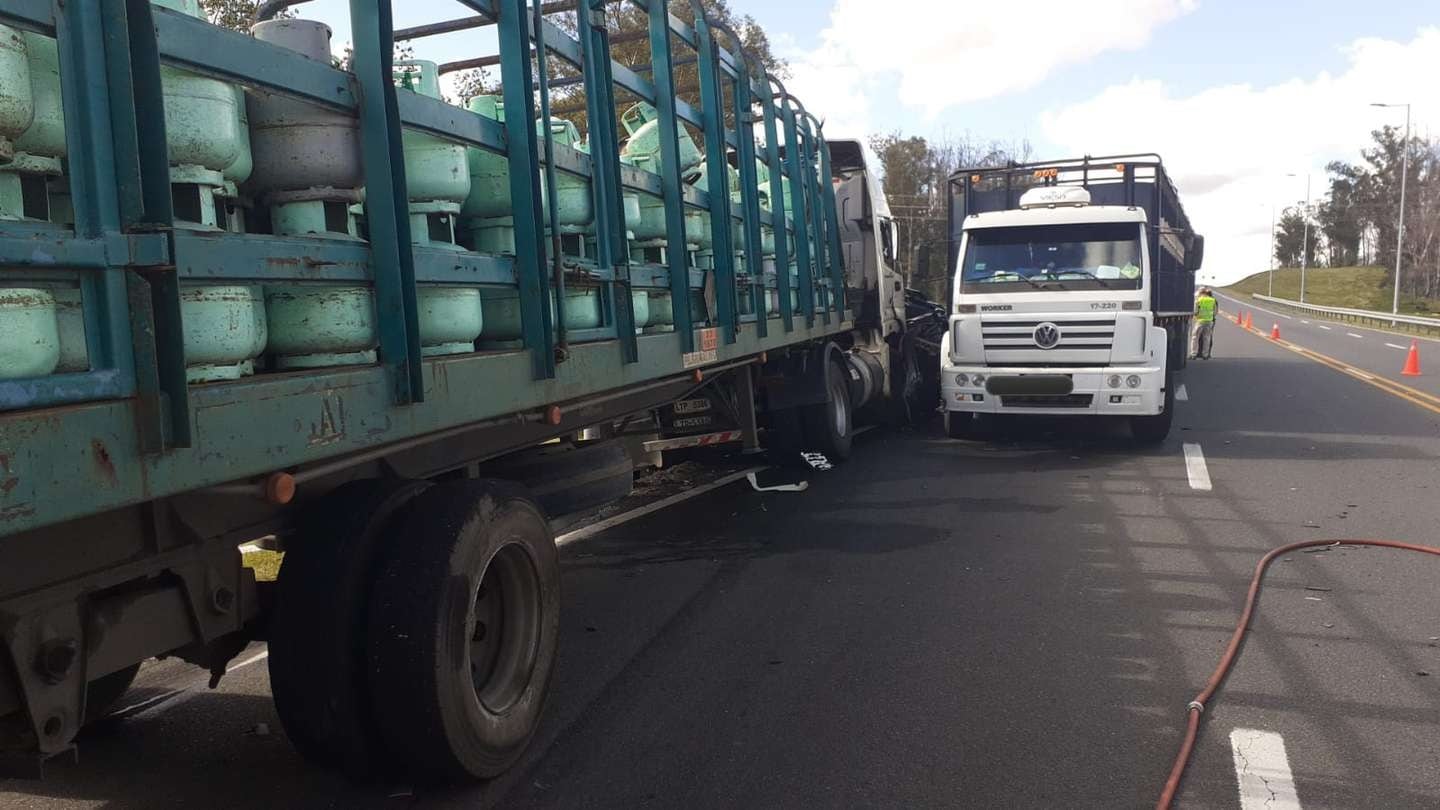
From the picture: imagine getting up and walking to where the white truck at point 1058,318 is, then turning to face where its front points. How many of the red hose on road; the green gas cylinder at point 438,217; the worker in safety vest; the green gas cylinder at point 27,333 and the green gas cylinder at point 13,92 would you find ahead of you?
4

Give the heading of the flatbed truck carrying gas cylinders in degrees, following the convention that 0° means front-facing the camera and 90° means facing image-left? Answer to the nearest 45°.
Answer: approximately 225°

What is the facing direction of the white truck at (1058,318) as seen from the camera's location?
facing the viewer

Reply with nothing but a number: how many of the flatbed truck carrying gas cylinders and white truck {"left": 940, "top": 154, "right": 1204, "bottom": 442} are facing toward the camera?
1

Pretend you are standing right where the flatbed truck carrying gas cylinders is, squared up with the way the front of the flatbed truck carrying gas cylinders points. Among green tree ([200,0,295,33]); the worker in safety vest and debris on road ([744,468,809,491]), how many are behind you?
0

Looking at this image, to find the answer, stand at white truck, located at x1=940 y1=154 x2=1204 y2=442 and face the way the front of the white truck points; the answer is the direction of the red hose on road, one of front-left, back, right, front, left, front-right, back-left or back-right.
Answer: front

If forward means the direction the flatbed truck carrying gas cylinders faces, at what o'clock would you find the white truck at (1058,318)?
The white truck is roughly at 12 o'clock from the flatbed truck carrying gas cylinders.

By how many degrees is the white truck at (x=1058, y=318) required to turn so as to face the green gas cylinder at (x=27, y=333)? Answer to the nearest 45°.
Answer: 0° — it already faces it

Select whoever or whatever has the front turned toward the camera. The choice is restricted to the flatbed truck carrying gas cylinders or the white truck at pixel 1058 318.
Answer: the white truck

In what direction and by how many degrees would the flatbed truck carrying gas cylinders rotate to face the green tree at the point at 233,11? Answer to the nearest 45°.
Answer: approximately 45° to its left

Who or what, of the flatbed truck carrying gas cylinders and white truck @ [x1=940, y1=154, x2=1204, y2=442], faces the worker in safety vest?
the flatbed truck carrying gas cylinders

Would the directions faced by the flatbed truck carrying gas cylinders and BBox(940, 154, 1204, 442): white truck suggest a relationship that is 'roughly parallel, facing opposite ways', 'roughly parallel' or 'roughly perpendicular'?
roughly parallel, facing opposite ways

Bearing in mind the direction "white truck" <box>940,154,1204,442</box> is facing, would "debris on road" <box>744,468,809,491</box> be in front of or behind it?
in front

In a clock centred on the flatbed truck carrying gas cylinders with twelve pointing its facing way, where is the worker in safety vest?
The worker in safety vest is roughly at 12 o'clock from the flatbed truck carrying gas cylinders.

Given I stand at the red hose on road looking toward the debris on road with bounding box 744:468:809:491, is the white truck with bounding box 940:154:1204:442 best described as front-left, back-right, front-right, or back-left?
front-right

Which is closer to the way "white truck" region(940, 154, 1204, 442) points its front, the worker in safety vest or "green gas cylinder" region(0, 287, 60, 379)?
the green gas cylinder
